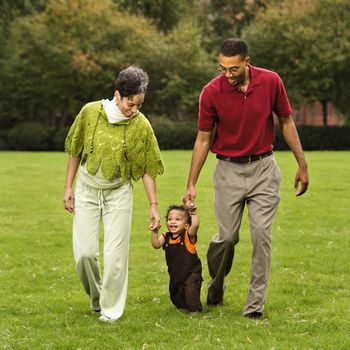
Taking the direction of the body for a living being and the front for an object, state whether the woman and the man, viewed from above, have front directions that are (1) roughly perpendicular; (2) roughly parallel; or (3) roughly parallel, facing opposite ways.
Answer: roughly parallel

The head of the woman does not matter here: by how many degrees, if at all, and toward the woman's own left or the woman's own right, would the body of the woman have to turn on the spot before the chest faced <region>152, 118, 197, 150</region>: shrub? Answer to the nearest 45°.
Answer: approximately 180°

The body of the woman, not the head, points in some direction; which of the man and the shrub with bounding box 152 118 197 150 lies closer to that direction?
the man

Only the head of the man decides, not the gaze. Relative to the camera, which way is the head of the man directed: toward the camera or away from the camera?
toward the camera

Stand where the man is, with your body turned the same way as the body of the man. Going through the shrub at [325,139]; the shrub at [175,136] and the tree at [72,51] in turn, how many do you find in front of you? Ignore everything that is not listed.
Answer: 0

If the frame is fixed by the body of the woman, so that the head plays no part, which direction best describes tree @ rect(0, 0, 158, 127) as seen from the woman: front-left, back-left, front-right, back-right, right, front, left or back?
back

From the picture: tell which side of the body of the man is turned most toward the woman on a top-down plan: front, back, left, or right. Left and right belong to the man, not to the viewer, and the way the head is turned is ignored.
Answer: right

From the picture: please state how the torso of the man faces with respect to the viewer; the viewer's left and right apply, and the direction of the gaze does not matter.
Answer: facing the viewer

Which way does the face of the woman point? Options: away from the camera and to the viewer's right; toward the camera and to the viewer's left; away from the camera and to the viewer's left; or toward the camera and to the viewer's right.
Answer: toward the camera and to the viewer's right

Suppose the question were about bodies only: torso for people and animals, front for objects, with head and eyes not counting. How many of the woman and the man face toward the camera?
2

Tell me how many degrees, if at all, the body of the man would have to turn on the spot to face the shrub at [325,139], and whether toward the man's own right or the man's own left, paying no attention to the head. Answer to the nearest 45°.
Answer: approximately 180°
